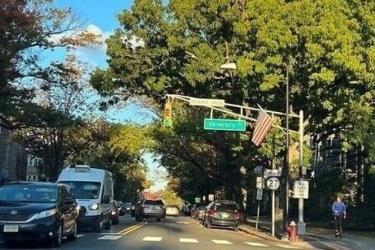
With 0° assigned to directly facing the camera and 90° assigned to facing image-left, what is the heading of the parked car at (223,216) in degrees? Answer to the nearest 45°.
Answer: approximately 180°

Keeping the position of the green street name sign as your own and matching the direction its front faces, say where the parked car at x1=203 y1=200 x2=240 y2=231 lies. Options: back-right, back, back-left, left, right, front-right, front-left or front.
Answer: back

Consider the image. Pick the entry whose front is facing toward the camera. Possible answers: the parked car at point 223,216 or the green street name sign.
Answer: the green street name sign

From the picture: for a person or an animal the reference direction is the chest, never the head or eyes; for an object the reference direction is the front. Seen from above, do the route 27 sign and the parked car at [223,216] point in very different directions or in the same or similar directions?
very different directions

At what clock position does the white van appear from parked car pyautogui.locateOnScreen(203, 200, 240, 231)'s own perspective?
The white van is roughly at 7 o'clock from the parked car.

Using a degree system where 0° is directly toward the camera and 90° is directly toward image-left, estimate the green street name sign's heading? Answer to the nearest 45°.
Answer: approximately 0°

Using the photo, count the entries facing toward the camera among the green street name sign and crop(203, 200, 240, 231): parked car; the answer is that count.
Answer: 1

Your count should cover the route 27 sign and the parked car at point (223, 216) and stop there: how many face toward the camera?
1

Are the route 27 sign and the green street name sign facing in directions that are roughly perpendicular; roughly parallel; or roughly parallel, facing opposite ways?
roughly parallel

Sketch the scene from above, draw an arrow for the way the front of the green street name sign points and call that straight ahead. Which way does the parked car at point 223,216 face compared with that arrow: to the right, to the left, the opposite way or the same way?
the opposite way

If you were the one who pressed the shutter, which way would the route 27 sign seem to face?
facing the viewer

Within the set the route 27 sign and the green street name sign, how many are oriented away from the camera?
0

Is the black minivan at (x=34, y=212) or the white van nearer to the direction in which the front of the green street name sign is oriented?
the black minivan
